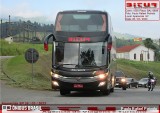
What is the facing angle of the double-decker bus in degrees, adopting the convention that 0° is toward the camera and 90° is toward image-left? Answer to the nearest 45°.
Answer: approximately 0°
